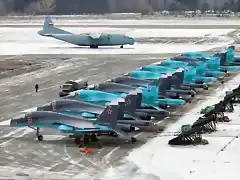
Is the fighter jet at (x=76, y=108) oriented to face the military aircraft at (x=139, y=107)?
no

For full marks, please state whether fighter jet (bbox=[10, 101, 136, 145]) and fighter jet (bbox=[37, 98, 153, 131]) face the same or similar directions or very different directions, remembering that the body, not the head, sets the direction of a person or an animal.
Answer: same or similar directions

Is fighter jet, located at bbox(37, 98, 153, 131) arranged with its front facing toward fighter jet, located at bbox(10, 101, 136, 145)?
no

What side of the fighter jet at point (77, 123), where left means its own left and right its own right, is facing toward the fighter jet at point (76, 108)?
right

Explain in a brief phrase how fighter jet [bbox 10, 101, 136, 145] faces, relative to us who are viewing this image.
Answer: facing to the left of the viewer

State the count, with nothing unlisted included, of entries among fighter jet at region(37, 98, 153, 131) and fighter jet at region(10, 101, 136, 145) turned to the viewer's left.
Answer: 2

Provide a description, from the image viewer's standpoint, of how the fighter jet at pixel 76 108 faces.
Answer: facing to the left of the viewer

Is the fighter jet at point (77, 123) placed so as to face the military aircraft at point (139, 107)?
no
